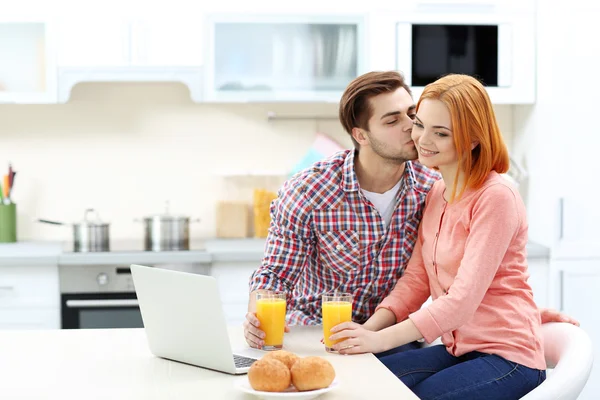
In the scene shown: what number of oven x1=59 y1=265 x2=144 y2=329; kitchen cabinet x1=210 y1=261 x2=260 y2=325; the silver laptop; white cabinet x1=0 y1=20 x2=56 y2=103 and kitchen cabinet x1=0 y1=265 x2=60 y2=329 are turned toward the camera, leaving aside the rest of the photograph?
4

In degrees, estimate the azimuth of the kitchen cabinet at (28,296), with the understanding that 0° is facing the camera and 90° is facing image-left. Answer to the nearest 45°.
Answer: approximately 0°

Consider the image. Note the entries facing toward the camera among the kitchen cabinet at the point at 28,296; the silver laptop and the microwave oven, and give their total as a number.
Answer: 2

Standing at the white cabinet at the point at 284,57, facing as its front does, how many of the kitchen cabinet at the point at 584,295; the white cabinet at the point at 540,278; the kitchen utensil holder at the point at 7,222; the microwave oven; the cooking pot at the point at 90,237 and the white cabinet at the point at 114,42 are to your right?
3

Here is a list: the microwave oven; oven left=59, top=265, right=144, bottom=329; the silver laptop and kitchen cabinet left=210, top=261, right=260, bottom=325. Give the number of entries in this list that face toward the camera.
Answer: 3

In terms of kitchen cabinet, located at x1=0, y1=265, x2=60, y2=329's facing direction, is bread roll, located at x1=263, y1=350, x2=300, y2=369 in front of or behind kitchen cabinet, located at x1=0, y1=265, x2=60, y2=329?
in front

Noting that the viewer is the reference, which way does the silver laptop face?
facing away from the viewer and to the right of the viewer

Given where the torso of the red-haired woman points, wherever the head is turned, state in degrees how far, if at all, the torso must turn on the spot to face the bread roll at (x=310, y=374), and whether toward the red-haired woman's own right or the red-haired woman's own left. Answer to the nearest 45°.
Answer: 0° — they already face it

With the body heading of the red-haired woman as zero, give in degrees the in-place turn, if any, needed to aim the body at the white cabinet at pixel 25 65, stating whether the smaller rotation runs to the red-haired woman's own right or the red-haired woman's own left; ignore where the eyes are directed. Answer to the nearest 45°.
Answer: approximately 90° to the red-haired woman's own right

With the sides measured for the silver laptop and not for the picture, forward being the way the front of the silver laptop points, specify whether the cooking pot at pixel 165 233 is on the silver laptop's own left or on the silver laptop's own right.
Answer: on the silver laptop's own left

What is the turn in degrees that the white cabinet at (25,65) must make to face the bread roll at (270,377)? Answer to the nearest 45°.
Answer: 0° — it already faces it
